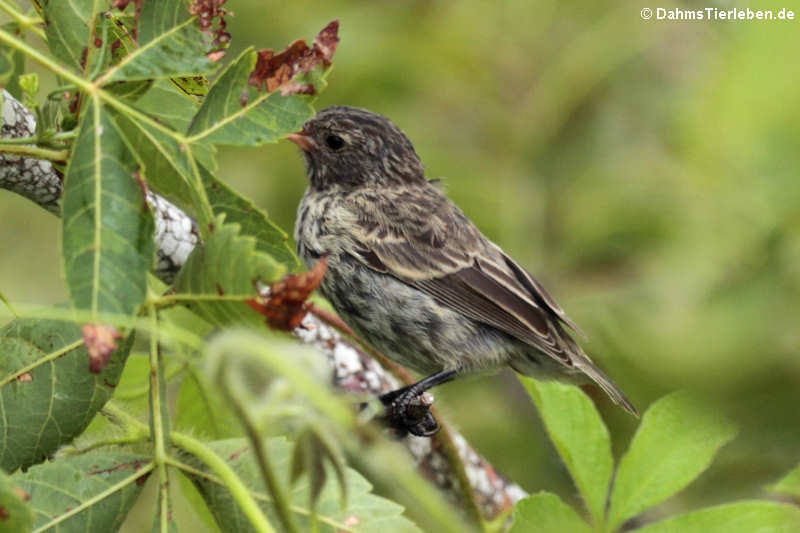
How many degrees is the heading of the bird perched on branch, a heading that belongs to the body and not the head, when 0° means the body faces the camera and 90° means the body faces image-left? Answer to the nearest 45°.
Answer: approximately 90°

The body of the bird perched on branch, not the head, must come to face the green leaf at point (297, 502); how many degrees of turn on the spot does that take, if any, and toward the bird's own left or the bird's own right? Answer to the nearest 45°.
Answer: approximately 90° to the bird's own left

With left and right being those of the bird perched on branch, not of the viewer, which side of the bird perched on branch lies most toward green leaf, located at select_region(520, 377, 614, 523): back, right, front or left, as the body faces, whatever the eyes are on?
back

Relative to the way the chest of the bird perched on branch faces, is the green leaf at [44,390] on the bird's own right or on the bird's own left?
on the bird's own left
